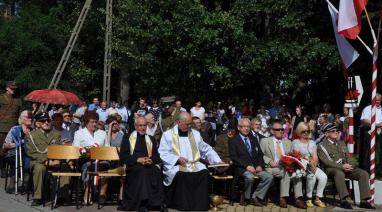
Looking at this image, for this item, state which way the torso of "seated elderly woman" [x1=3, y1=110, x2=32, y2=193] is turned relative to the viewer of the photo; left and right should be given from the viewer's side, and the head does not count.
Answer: facing the viewer and to the right of the viewer

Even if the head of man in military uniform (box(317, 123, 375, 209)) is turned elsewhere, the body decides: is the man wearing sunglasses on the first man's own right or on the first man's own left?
on the first man's own right

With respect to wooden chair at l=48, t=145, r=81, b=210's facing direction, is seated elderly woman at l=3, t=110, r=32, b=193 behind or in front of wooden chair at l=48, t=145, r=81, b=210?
behind

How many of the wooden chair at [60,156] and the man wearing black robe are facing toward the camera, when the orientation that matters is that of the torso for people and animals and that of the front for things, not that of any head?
2

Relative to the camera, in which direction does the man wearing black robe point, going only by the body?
toward the camera

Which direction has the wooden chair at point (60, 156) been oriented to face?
toward the camera

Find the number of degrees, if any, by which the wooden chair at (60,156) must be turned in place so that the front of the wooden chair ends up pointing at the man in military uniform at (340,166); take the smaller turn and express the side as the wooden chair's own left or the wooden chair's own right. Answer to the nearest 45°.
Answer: approximately 90° to the wooden chair's own left
